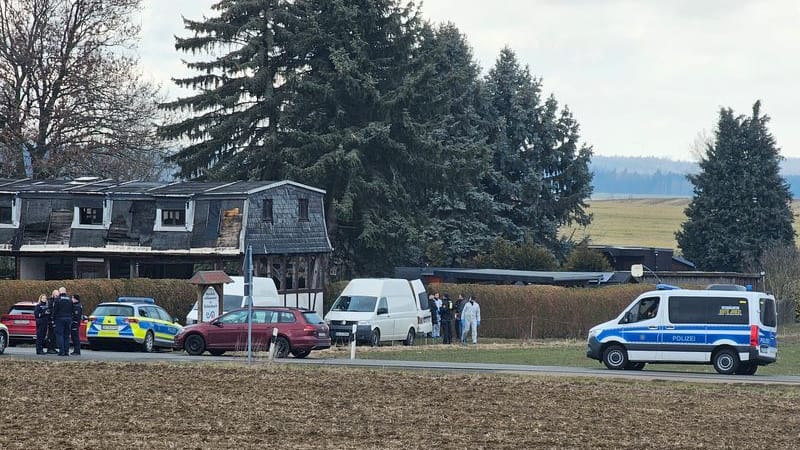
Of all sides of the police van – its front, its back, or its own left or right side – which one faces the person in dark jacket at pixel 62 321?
front

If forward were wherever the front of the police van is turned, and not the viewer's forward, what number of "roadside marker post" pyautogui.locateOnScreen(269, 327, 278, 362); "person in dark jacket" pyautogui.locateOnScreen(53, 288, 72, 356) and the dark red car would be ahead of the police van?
3

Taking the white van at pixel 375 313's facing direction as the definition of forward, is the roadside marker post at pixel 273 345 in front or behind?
in front

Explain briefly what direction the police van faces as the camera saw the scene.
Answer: facing to the left of the viewer

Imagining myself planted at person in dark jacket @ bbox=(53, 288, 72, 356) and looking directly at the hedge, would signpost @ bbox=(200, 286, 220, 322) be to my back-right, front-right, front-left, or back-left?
front-right

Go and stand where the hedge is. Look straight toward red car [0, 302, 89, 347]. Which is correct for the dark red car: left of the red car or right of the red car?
left

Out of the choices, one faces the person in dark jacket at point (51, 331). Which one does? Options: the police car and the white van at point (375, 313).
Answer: the white van

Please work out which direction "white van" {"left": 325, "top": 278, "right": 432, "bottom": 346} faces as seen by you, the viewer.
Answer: facing the viewer and to the left of the viewer

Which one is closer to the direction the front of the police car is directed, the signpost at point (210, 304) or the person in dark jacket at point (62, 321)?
the signpost

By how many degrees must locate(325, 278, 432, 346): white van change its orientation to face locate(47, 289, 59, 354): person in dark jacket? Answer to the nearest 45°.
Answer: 0° — it already faces them

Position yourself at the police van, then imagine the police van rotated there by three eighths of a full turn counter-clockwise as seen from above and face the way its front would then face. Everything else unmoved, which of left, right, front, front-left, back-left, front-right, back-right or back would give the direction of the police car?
back-right

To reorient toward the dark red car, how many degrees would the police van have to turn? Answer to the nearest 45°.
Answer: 0° — it already faces it

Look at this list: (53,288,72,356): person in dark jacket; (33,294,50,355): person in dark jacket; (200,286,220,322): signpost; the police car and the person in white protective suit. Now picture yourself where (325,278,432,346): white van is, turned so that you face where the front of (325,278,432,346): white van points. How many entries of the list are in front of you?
4

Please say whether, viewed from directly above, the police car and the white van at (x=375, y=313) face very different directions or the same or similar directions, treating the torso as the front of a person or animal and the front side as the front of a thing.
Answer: very different directions

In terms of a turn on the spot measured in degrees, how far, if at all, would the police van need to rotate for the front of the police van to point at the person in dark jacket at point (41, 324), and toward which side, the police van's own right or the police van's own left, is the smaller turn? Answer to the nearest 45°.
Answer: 0° — it already faces them
